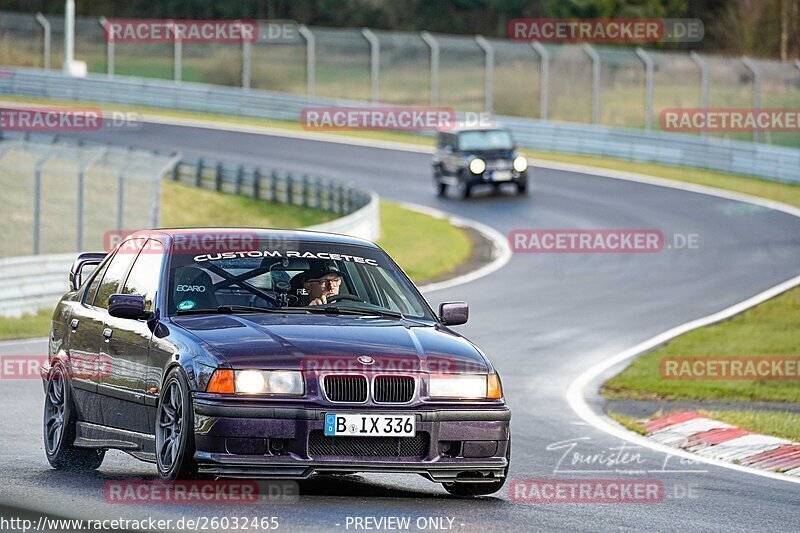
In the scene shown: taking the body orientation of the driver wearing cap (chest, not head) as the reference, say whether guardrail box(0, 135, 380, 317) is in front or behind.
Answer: behind

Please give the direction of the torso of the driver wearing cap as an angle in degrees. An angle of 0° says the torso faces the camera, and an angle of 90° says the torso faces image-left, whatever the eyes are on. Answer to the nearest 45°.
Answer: approximately 315°

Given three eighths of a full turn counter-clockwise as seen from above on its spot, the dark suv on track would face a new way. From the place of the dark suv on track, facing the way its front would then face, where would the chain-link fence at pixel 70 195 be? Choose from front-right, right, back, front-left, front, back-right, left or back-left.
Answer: back-left

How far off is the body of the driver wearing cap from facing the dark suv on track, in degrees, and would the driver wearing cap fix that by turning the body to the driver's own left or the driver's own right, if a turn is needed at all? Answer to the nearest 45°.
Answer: approximately 135° to the driver's own left
